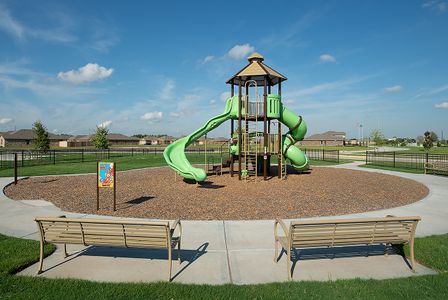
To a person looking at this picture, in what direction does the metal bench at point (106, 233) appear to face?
facing away from the viewer and to the right of the viewer

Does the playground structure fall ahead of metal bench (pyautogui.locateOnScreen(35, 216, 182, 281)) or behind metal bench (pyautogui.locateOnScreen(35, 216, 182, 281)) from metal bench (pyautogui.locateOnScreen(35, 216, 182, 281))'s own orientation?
ahead

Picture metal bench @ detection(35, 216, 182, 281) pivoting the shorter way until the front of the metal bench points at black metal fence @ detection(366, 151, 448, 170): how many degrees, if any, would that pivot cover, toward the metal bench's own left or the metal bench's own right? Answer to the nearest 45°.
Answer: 0° — it already faces it

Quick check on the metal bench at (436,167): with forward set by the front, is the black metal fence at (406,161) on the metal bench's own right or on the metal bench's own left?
on the metal bench's own right

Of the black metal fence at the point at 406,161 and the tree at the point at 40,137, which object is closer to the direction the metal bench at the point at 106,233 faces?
the black metal fence

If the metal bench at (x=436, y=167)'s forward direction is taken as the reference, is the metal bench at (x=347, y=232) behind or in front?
in front

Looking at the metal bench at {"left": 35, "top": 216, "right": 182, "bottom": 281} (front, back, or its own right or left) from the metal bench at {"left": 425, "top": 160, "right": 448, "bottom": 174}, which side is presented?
front

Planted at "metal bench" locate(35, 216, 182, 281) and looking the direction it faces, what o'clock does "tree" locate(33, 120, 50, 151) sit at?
The tree is roughly at 10 o'clock from the metal bench.

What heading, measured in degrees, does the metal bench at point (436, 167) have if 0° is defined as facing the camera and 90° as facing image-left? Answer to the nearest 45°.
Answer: approximately 45°

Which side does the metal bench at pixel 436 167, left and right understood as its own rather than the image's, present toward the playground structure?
front

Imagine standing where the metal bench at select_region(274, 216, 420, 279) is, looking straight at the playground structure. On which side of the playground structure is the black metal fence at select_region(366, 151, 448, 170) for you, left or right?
right
